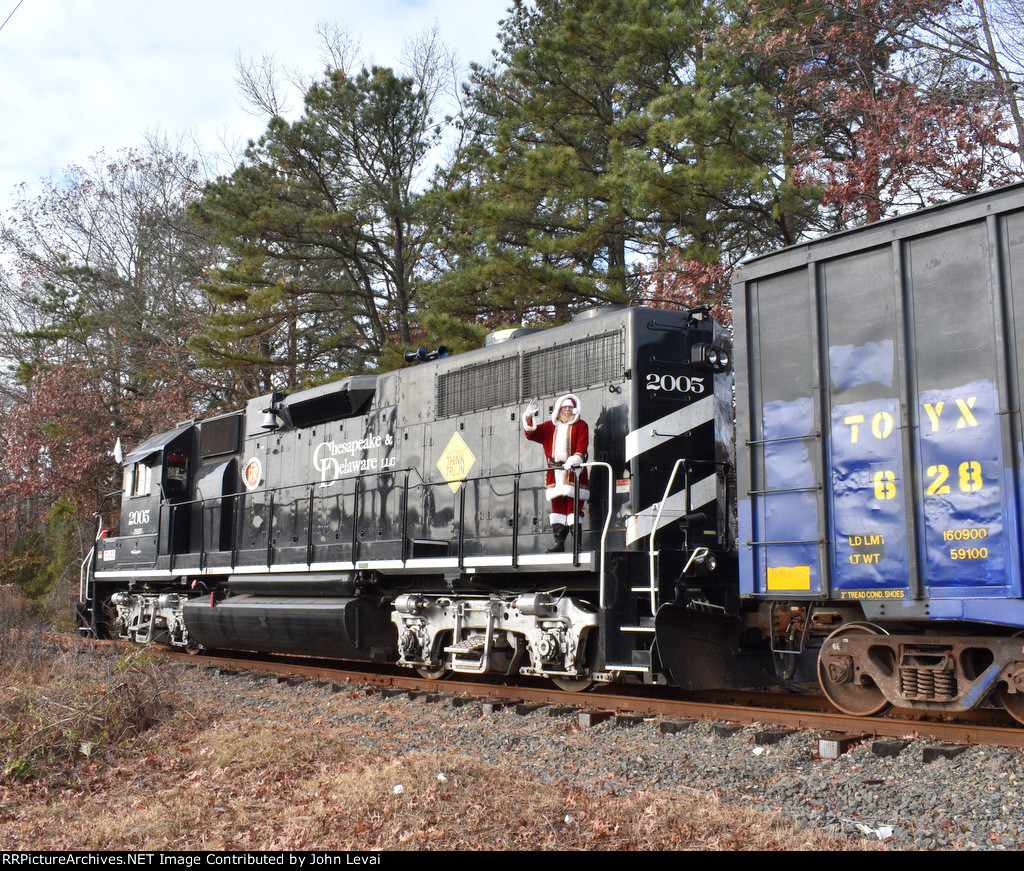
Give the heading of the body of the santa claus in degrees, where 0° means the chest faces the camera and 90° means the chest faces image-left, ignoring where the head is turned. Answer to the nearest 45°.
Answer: approximately 0°

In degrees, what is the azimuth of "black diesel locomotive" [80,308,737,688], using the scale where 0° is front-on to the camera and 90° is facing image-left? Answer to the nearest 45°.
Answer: approximately 135°
